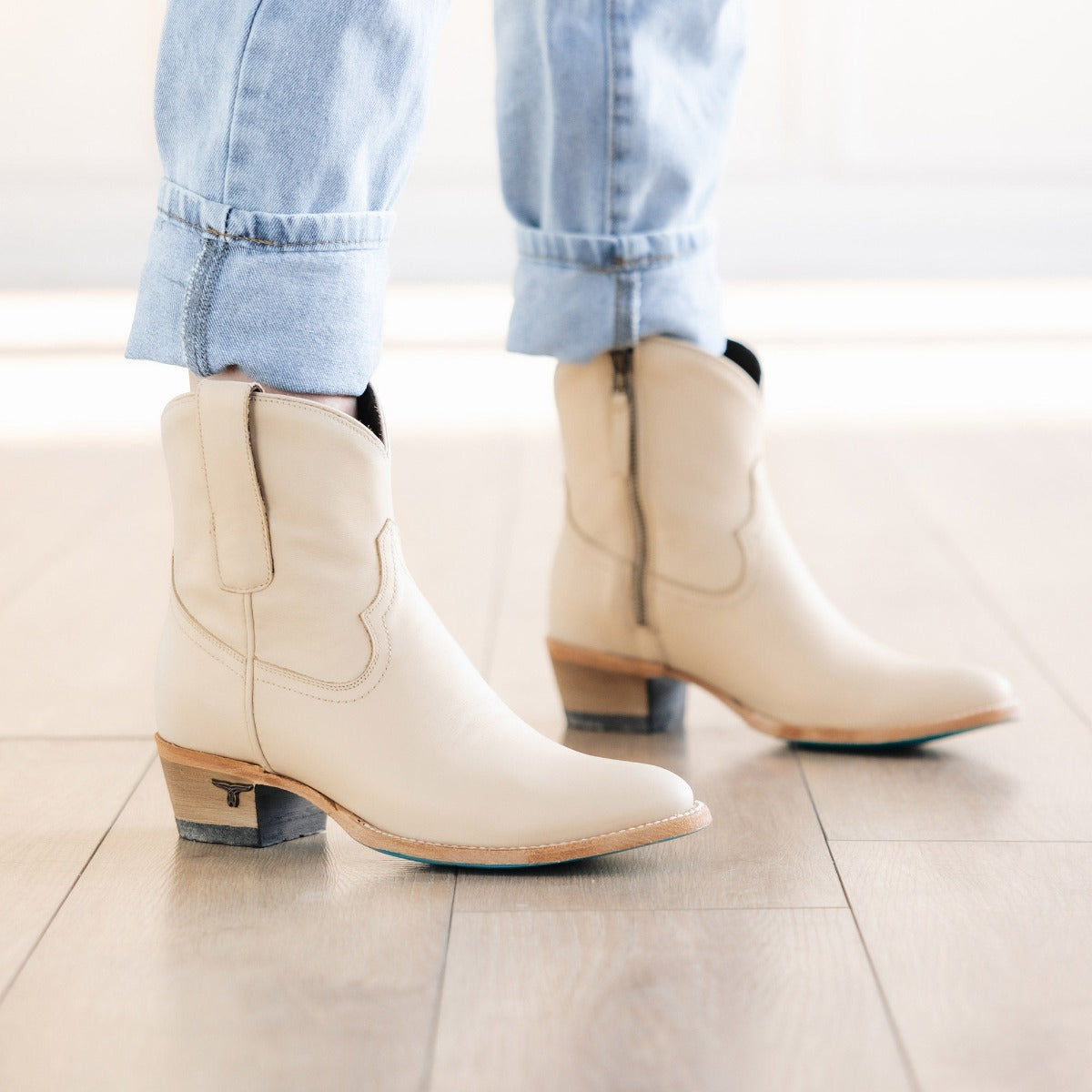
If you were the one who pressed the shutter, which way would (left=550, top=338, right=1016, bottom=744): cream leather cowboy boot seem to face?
facing to the right of the viewer
